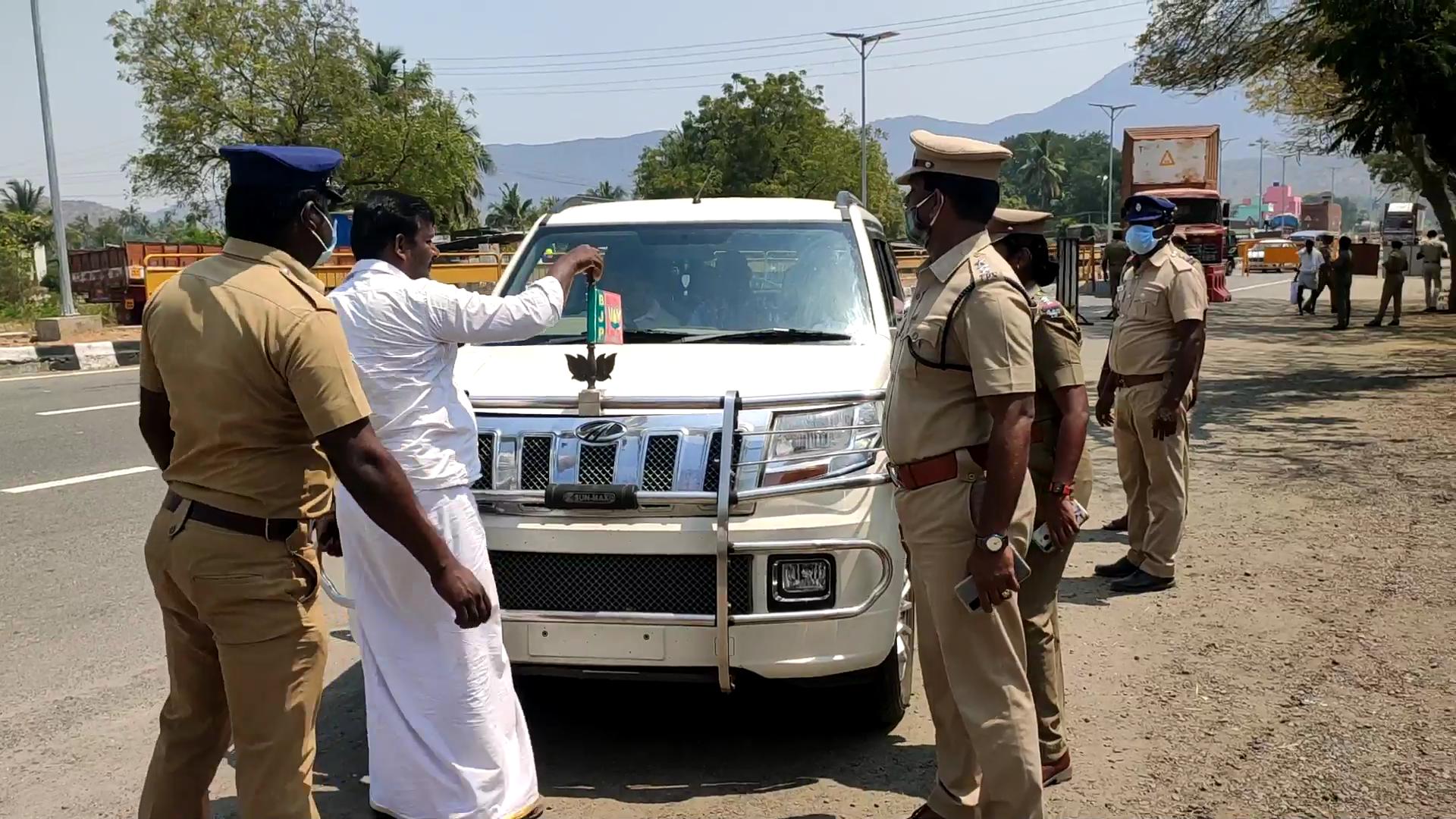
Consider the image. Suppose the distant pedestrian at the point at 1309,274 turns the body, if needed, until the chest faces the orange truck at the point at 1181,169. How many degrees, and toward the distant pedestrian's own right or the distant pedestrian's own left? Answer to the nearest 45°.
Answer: approximately 135° to the distant pedestrian's own right

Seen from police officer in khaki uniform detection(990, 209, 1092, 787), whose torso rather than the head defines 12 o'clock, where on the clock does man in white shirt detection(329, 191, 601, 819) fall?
The man in white shirt is roughly at 11 o'clock from the police officer in khaki uniform.

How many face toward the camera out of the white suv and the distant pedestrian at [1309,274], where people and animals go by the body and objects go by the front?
2

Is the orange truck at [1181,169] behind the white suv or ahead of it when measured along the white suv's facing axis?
behind

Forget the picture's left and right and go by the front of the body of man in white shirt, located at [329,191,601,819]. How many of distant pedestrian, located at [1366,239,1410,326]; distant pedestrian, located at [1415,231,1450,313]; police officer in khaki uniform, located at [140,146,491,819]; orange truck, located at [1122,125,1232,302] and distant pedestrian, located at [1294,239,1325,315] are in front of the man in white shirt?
4

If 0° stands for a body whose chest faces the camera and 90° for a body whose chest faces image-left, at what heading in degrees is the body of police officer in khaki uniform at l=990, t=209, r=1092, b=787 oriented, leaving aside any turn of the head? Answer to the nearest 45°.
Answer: approximately 90°

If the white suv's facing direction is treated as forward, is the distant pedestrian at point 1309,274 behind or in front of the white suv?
behind
